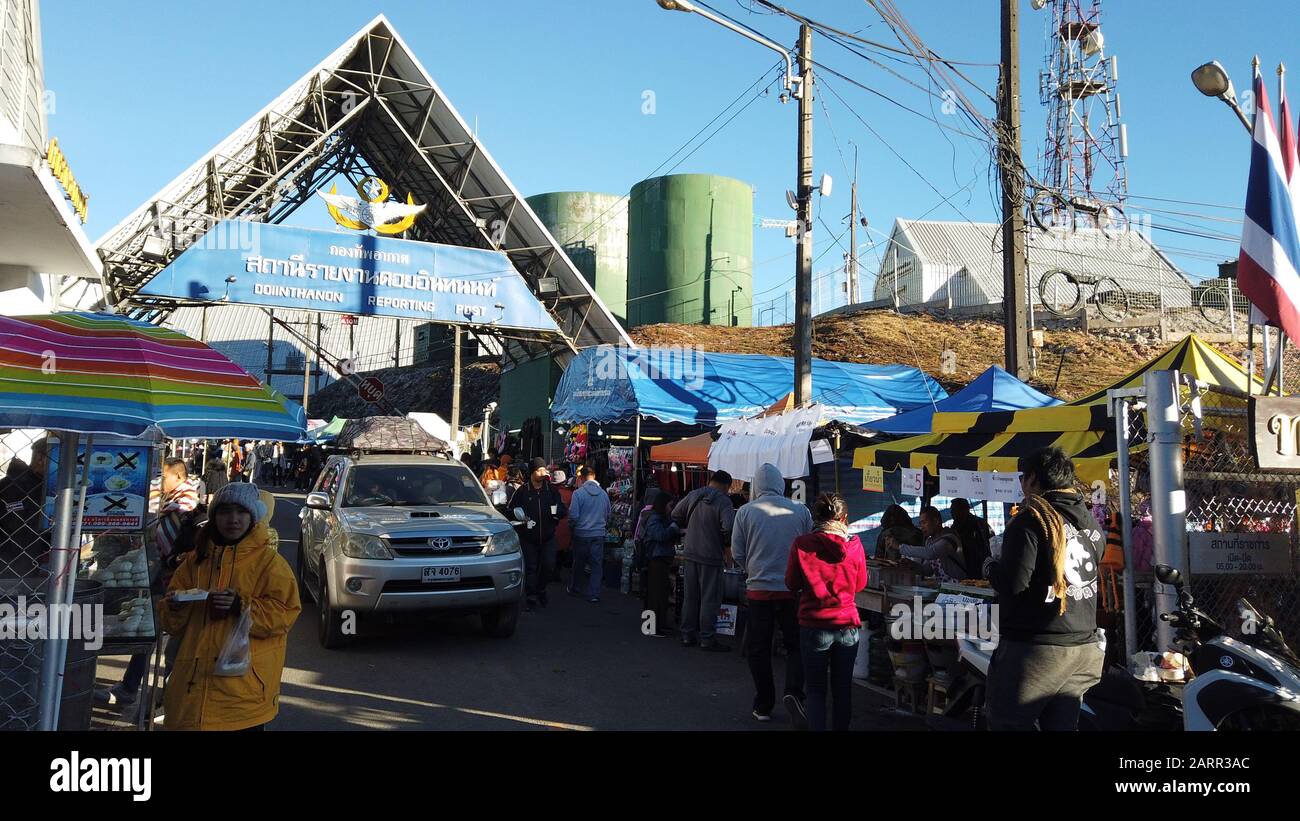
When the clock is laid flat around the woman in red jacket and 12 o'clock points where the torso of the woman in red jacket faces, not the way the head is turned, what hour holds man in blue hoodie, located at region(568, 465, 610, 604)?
The man in blue hoodie is roughly at 11 o'clock from the woman in red jacket.

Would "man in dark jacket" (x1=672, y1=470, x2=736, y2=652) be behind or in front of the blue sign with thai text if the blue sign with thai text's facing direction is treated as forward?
in front

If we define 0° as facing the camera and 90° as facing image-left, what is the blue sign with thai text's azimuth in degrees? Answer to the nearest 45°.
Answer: approximately 0°

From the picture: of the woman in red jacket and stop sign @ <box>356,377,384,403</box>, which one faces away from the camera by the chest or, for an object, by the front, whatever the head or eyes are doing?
the woman in red jacket

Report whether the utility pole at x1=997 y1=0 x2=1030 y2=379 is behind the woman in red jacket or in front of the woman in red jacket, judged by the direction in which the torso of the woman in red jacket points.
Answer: in front

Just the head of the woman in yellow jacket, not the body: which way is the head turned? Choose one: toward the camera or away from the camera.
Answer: toward the camera

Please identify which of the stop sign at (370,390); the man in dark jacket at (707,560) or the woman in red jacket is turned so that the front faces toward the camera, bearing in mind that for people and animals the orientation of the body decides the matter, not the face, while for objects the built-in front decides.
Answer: the stop sign

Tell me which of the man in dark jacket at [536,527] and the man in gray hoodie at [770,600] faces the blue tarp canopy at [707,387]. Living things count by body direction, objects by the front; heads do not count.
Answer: the man in gray hoodie

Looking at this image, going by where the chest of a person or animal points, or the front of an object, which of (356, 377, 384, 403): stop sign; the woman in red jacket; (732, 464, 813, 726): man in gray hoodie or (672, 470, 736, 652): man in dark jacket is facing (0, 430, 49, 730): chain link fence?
the stop sign

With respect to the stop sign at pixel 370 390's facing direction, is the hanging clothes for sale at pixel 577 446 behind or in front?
in front

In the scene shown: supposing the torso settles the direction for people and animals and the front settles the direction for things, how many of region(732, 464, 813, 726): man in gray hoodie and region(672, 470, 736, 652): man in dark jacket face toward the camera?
0

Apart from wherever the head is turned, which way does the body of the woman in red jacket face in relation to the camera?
away from the camera

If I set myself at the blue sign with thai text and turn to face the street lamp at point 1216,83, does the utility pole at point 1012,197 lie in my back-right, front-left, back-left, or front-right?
front-left

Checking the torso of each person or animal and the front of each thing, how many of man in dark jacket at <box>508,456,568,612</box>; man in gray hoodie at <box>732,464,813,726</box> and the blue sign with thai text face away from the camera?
1

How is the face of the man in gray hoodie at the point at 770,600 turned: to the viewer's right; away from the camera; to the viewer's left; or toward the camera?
away from the camera
